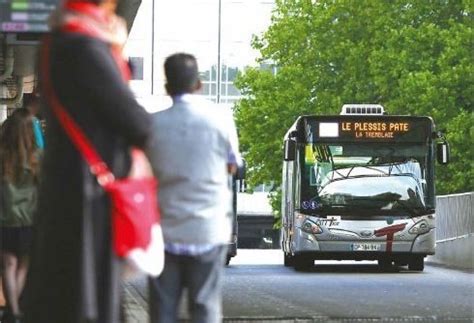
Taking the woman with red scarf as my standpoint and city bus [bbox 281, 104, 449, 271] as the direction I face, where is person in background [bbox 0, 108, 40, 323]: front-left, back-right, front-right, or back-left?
front-left

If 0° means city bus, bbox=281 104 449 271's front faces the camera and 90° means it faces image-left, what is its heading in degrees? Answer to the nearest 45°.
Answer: approximately 0°

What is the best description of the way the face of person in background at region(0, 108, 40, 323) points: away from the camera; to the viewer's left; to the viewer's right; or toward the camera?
away from the camera

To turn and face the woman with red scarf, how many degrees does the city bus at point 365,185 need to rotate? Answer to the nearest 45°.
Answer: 0° — it already faces them

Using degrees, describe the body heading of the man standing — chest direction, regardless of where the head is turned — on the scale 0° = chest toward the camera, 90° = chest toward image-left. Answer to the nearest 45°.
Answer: approximately 180°

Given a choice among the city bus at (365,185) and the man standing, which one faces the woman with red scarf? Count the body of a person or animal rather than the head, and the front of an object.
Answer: the city bus

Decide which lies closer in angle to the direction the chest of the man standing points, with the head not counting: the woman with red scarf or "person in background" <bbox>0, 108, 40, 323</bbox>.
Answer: the person in background

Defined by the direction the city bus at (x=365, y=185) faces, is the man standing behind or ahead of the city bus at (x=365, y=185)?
ahead

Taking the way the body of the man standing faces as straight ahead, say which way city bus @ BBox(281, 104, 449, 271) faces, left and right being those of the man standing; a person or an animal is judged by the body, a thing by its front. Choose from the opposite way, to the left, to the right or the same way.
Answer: the opposite way
